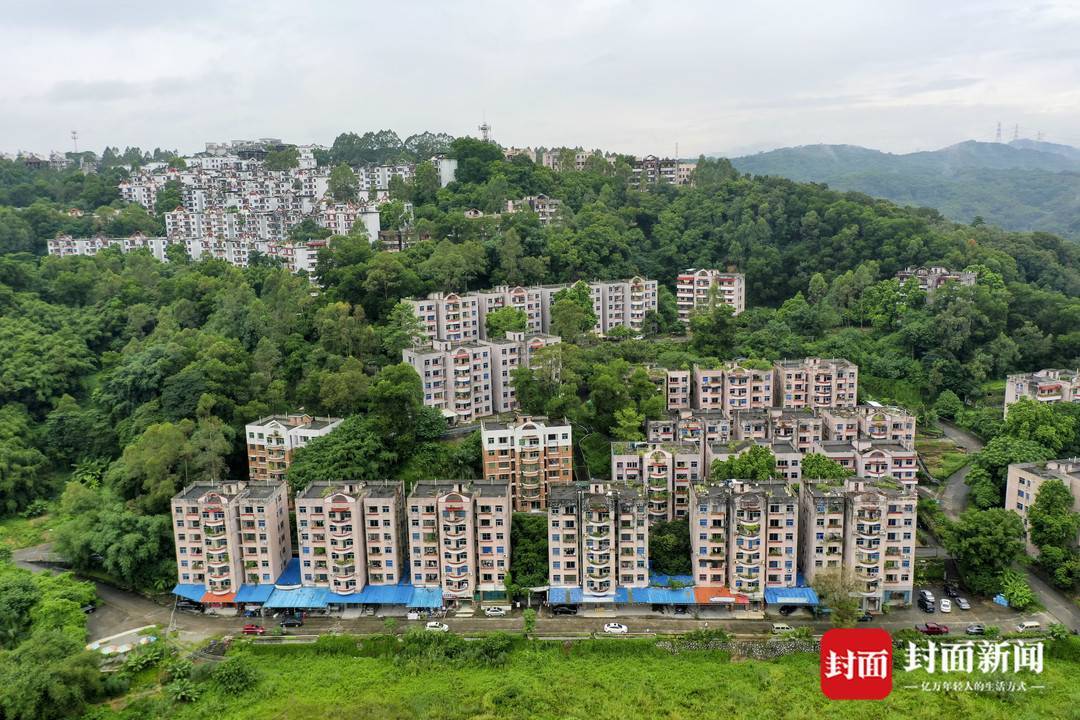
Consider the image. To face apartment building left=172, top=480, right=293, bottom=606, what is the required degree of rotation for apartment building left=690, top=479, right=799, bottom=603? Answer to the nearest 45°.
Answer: approximately 90° to its right

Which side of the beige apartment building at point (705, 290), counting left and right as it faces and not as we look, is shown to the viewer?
front

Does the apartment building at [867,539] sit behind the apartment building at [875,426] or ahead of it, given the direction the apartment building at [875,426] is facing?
ahead

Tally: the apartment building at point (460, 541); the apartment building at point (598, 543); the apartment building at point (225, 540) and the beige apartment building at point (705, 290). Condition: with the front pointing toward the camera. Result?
4

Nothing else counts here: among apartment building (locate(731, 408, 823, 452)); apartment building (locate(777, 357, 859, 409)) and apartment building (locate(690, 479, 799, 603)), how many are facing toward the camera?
3

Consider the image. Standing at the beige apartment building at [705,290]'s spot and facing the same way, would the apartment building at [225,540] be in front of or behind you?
in front

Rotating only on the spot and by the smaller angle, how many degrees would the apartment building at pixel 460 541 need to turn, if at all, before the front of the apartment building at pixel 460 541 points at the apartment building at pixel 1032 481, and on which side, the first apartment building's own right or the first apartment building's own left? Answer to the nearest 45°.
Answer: approximately 90° to the first apartment building's own left

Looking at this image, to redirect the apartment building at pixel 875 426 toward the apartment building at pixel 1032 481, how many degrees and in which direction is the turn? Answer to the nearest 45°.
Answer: approximately 45° to its left

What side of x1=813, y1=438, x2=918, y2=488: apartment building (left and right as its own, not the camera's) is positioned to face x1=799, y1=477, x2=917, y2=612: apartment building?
front

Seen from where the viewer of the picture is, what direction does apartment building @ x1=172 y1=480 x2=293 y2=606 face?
facing the viewer

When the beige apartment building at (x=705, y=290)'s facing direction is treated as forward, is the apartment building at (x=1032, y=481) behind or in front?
in front

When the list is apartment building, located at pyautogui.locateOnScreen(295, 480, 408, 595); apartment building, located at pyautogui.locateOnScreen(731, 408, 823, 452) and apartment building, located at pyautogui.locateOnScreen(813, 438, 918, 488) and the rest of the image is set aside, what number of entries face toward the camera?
3

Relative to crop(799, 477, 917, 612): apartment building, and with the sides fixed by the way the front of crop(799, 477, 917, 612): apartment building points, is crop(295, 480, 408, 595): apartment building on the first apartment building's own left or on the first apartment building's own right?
on the first apartment building's own right

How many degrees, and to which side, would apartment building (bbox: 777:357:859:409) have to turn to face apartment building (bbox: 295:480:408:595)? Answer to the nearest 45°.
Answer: approximately 45° to its right

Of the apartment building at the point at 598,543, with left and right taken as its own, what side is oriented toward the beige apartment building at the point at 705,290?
back

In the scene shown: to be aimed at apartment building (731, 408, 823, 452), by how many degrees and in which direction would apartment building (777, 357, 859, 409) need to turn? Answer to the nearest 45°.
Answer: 0° — it already faces it

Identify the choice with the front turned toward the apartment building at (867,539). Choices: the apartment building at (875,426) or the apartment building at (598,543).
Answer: the apartment building at (875,426)
